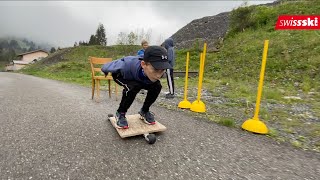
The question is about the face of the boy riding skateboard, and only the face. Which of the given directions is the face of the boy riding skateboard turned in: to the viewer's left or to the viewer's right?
to the viewer's right
